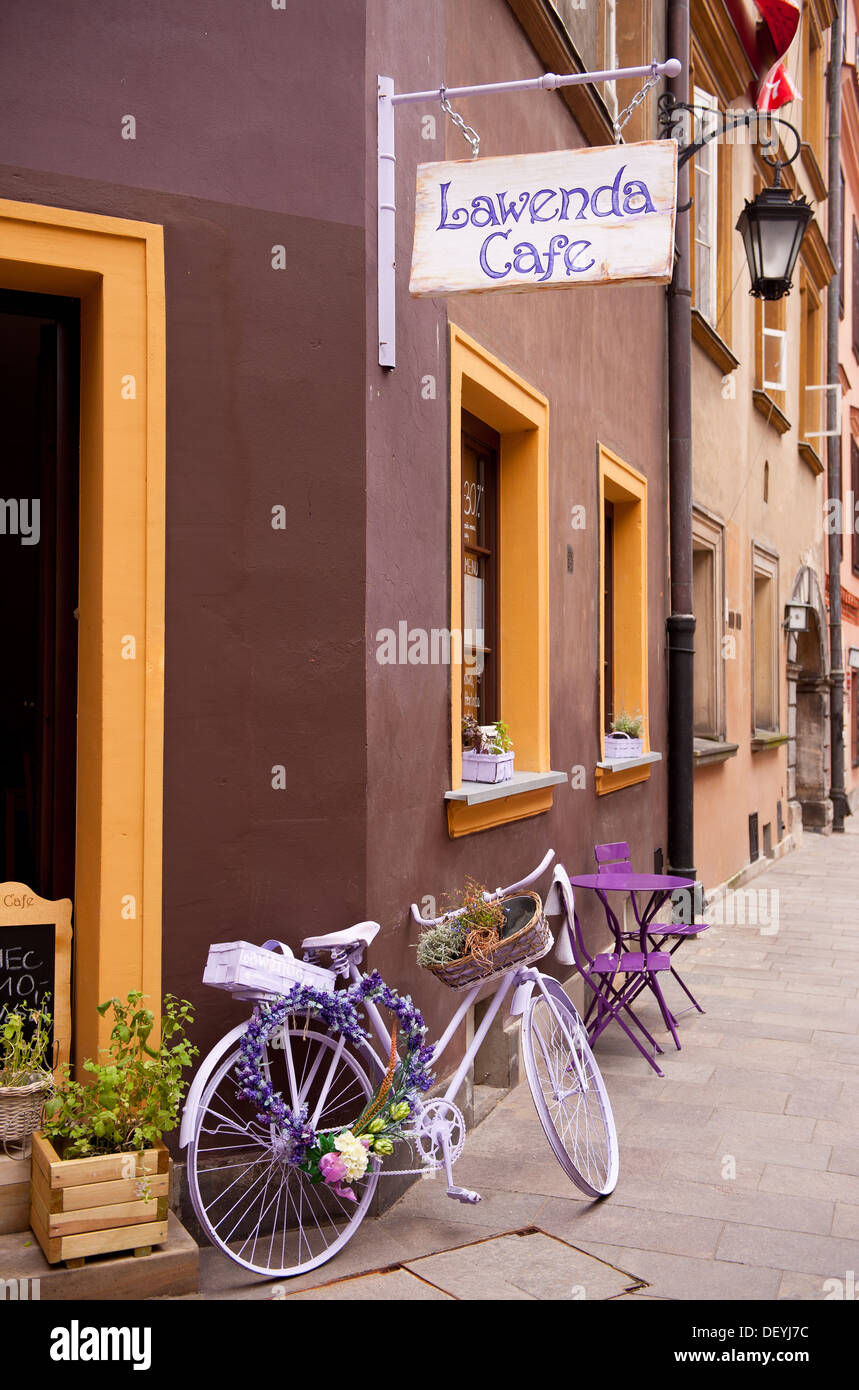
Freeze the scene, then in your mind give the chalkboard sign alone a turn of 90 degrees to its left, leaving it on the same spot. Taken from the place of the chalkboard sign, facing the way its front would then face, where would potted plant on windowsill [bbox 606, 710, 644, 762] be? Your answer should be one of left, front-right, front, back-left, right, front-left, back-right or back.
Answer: front-left

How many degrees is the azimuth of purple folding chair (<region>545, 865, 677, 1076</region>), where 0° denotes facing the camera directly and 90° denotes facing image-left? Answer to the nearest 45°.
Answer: approximately 270°

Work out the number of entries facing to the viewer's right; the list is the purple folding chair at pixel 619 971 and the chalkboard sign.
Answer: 1

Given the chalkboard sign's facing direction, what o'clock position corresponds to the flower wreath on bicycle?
The flower wreath on bicycle is roughly at 10 o'clock from the chalkboard sign.

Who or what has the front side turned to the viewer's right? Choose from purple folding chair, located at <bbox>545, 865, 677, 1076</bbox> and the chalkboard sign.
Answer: the purple folding chair

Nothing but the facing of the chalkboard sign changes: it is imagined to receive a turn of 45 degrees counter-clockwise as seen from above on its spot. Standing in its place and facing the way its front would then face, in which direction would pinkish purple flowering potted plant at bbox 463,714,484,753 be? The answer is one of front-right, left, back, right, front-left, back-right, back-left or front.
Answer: left

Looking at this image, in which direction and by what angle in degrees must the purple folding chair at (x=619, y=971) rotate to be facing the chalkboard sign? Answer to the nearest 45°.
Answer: approximately 135° to its right

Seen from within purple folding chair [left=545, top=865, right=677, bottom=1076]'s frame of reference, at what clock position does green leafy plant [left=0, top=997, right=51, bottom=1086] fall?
The green leafy plant is roughly at 4 o'clock from the purple folding chair.

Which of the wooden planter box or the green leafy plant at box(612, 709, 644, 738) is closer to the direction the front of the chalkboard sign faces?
the wooden planter box
